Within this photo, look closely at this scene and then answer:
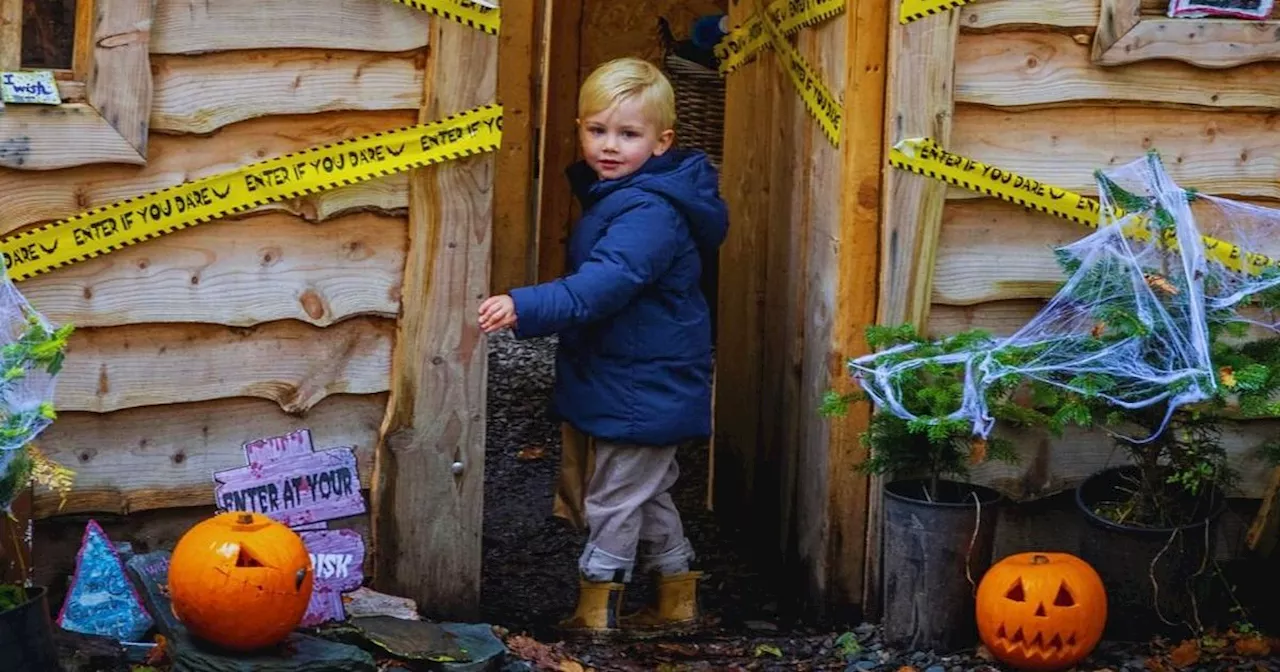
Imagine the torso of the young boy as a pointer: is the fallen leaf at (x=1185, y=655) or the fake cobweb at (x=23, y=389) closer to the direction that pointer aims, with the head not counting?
the fake cobweb

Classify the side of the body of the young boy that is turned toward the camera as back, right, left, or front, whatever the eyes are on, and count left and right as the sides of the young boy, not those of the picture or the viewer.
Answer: left

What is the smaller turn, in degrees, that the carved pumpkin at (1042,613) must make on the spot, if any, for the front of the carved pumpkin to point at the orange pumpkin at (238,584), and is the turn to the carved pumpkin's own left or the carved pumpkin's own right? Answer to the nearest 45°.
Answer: approximately 45° to the carved pumpkin's own right

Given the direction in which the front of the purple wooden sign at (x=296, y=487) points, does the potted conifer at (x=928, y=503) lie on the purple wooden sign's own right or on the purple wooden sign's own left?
on the purple wooden sign's own left

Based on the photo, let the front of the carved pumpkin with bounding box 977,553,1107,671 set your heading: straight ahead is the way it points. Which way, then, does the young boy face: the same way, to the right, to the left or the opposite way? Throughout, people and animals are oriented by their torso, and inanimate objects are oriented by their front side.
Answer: to the right

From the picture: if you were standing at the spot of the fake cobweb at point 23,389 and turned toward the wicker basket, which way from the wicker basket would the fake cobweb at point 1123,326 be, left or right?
right

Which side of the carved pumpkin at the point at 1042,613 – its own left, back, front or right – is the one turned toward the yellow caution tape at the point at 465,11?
right

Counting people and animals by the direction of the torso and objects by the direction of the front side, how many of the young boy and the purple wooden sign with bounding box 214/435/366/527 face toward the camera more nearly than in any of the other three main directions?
1

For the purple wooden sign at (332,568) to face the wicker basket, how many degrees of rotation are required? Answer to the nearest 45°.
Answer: approximately 135° to its left

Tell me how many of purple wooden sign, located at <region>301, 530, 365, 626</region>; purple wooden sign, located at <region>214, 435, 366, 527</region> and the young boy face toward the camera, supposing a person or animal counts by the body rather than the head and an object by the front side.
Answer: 2

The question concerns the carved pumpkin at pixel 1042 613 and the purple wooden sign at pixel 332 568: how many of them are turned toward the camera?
2
